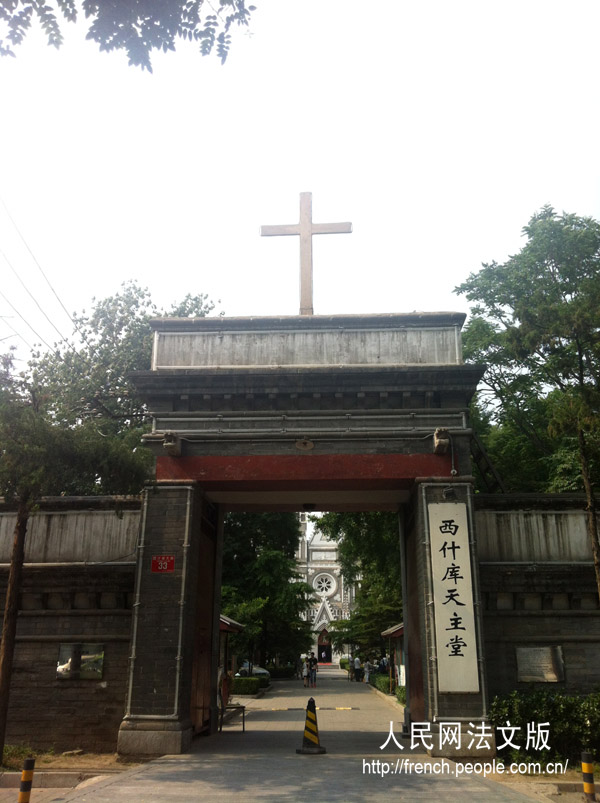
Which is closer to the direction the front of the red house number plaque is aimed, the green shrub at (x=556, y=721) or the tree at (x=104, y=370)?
the green shrub

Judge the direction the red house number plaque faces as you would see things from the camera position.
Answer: facing the viewer

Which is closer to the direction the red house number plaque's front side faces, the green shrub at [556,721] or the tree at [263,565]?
the green shrub

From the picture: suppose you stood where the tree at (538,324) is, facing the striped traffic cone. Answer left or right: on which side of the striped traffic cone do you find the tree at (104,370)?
right

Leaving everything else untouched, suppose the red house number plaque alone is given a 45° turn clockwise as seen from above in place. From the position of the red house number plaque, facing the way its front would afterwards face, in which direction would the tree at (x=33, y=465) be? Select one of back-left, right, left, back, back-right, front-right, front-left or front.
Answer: front

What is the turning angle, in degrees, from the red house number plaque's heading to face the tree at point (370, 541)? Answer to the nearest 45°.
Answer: approximately 135° to its left

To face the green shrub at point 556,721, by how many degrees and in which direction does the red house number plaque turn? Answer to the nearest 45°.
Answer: approximately 90° to its left

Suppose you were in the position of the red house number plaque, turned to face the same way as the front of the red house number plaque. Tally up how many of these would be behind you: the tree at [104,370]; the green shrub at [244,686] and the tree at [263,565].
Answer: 3

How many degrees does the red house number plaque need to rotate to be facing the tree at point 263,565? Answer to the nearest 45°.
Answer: approximately 180°

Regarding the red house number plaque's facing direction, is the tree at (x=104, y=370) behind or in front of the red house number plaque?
behind
